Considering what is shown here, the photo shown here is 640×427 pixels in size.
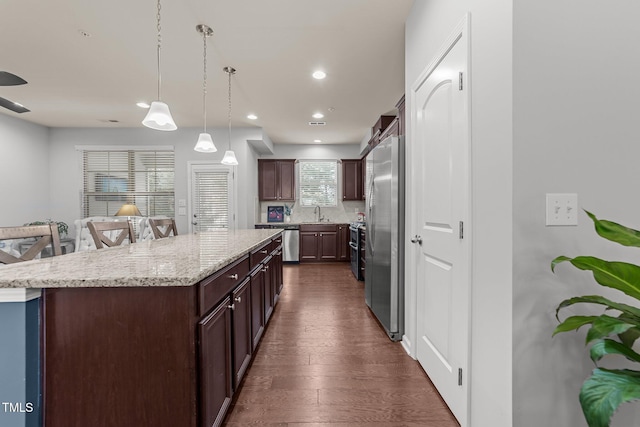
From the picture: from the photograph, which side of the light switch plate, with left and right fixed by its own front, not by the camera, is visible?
front

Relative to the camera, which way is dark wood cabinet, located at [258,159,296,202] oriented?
toward the camera

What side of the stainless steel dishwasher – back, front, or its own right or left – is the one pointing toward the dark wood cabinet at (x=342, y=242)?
left

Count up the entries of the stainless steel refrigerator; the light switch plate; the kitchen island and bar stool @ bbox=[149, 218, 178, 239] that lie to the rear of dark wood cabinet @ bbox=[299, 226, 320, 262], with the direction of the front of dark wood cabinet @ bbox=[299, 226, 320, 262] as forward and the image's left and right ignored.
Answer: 0

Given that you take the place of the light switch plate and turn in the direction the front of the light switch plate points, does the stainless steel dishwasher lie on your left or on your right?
on your right

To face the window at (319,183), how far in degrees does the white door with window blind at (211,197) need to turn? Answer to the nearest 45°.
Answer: approximately 90° to its left

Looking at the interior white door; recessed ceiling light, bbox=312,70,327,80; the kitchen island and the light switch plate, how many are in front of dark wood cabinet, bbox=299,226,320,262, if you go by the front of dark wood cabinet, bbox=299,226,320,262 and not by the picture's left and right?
4

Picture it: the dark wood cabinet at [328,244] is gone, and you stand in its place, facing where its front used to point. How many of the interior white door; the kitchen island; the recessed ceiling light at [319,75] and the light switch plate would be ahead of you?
4

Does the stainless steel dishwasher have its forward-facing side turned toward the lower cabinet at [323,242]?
no

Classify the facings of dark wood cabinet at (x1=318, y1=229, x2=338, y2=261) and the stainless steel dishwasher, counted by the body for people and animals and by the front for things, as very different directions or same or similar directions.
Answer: same or similar directions

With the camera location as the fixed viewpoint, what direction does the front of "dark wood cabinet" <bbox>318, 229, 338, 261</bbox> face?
facing the viewer

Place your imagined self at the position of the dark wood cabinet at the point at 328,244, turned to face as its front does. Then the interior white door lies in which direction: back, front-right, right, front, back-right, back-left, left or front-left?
front

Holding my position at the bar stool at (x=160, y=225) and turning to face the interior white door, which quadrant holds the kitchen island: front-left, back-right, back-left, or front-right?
front-right

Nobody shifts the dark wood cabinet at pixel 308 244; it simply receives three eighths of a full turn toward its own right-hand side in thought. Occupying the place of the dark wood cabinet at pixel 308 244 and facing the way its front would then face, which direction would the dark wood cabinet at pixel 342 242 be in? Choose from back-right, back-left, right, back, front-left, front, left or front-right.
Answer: back-right
